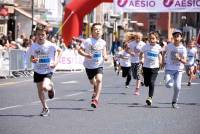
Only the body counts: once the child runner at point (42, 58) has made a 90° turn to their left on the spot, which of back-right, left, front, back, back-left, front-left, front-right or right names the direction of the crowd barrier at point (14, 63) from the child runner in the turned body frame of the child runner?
left

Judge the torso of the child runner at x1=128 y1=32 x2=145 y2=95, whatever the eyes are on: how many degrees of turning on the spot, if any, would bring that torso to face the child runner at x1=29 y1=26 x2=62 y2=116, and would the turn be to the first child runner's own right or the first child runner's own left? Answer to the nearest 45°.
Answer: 0° — they already face them

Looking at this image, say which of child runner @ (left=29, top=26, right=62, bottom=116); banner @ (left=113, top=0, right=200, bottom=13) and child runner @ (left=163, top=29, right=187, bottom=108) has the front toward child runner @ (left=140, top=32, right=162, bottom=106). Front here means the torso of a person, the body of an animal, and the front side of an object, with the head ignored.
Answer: the banner

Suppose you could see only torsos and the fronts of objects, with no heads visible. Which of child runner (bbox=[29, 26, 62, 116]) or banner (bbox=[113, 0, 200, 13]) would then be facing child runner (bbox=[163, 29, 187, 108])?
the banner
